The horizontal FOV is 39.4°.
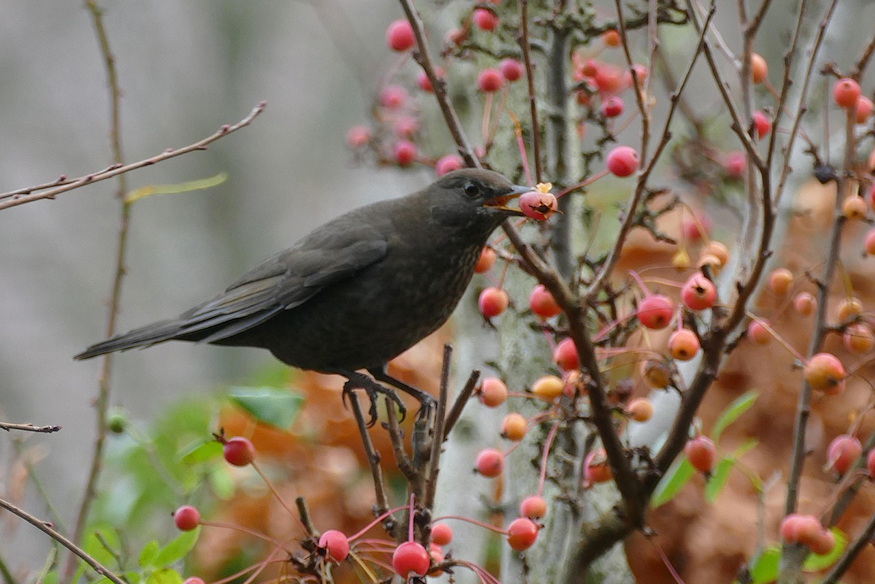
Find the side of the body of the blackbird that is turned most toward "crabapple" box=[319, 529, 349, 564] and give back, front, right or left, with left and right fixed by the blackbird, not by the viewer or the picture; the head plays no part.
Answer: right

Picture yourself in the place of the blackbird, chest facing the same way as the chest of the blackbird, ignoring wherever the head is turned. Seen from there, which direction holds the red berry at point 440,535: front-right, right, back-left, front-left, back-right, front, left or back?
front

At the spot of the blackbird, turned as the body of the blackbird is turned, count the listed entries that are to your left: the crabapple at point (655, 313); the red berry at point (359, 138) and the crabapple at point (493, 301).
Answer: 1

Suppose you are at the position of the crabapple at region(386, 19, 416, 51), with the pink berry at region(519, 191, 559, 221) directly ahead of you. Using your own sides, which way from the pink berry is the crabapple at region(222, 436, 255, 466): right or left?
right

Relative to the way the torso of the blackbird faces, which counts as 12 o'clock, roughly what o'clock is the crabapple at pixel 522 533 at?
The crabapple is roughly at 12 o'clock from the blackbird.

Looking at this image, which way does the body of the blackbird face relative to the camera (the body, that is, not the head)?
to the viewer's right

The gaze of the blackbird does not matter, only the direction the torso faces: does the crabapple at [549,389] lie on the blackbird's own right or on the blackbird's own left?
on the blackbird's own left

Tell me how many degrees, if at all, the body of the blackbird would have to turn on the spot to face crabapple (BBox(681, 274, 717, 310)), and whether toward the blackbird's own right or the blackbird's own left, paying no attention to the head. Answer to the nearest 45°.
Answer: approximately 45° to the blackbird's own right
